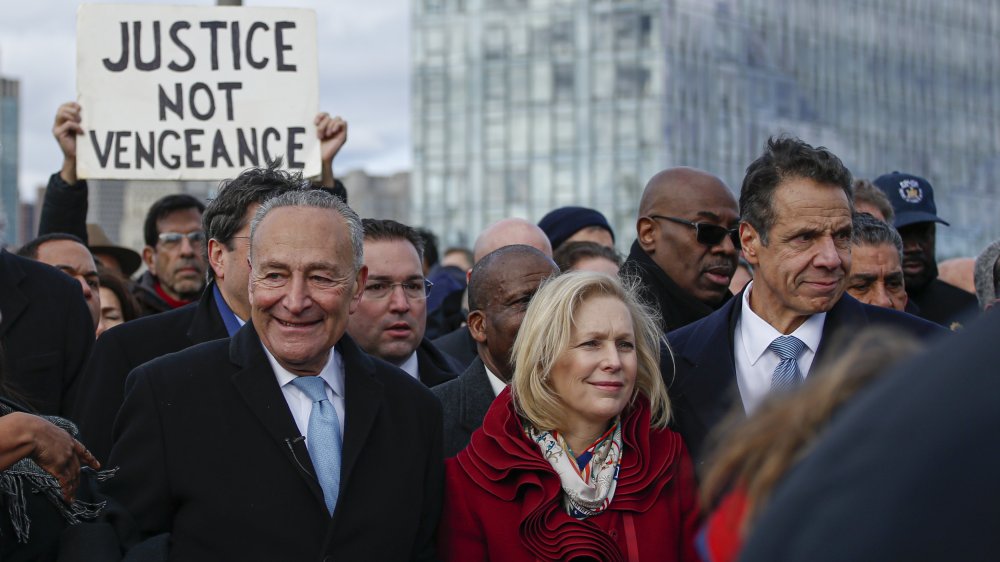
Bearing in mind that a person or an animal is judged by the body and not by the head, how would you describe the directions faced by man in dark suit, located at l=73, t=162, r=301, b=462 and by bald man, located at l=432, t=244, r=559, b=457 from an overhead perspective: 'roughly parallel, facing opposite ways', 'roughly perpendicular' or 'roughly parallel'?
roughly parallel

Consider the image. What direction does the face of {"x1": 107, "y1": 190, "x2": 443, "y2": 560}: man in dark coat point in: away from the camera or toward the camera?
toward the camera

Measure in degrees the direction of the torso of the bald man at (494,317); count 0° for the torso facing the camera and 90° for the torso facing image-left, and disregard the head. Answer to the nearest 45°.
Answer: approximately 315°

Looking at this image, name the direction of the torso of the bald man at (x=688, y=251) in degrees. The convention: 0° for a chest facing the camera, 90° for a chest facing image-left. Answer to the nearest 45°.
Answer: approximately 315°

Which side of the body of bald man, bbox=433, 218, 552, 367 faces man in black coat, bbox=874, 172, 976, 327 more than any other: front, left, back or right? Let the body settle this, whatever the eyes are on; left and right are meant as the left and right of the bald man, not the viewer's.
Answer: left

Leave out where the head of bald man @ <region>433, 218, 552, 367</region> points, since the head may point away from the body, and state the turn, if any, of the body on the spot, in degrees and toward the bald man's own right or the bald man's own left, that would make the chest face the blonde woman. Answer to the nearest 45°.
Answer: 0° — they already face them

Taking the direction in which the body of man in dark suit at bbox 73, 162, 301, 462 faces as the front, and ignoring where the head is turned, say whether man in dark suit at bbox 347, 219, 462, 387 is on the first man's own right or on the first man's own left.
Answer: on the first man's own left

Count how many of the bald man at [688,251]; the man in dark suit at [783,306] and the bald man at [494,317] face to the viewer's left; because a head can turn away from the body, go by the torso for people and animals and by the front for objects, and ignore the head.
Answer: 0

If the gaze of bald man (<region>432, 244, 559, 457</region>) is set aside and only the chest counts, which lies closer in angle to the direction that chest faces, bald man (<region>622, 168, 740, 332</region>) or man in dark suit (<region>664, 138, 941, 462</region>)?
the man in dark suit

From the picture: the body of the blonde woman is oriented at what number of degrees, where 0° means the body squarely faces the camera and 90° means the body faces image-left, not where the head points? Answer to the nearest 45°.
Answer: approximately 315°

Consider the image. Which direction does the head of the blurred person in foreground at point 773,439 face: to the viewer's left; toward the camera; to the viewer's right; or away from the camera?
away from the camera

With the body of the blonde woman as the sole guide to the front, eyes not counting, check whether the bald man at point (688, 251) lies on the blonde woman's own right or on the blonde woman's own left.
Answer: on the blonde woman's own left

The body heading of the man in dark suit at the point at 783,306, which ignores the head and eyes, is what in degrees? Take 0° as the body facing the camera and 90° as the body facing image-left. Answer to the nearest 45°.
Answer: approximately 315°

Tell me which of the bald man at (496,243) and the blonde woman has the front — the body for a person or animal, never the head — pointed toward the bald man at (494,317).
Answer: the bald man at (496,243)

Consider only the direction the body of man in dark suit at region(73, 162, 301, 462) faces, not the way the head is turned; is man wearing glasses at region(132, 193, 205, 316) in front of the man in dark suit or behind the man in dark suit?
behind

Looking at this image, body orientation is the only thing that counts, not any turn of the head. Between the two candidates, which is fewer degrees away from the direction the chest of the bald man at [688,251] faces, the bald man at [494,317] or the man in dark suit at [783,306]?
the man in dark suit
